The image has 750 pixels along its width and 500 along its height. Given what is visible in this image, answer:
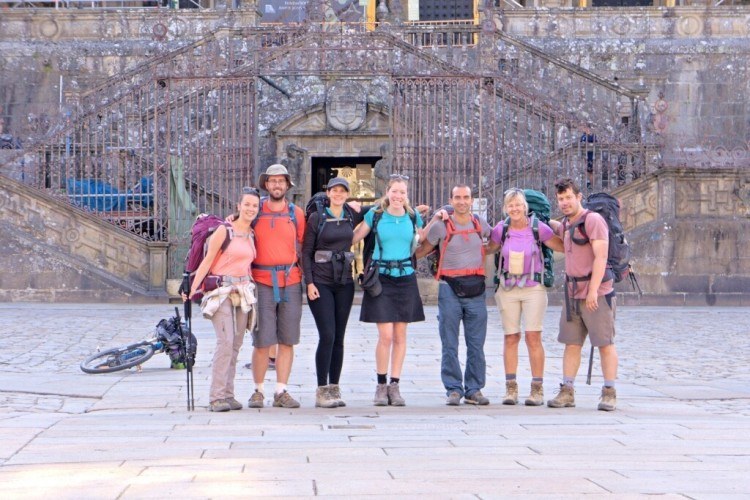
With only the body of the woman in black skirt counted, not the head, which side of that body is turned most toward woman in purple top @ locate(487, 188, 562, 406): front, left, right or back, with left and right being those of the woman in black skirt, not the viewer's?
left

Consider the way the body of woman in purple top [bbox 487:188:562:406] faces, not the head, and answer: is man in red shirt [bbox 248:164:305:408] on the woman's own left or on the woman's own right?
on the woman's own right

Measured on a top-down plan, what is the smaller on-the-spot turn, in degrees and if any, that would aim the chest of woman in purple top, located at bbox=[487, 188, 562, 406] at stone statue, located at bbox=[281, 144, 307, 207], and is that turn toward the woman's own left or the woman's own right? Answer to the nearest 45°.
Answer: approximately 180°

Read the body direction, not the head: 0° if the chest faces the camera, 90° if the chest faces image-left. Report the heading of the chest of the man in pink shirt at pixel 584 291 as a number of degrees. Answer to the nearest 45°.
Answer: approximately 45°

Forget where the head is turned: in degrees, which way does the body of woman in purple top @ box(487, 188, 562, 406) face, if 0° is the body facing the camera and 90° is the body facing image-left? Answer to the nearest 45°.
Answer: approximately 0°

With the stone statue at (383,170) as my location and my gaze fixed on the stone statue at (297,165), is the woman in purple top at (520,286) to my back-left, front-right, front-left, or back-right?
back-left

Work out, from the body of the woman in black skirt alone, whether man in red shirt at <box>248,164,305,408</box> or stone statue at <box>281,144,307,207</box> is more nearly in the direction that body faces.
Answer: the man in red shirt

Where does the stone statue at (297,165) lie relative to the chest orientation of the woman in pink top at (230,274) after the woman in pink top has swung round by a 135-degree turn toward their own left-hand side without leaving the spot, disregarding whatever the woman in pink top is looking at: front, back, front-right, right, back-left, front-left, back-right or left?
front

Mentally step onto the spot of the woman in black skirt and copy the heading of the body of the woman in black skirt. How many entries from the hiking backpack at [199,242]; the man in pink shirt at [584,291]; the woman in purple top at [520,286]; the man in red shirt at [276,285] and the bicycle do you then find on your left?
2
